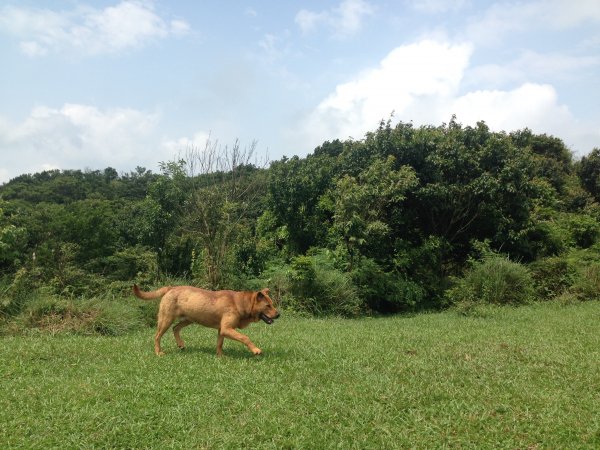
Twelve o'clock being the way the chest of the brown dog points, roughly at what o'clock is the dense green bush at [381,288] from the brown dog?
The dense green bush is roughly at 10 o'clock from the brown dog.

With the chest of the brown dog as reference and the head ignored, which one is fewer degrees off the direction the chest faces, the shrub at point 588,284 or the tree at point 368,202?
the shrub

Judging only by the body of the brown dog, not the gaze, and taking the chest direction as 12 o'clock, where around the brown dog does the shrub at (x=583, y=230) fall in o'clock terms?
The shrub is roughly at 11 o'clock from the brown dog.

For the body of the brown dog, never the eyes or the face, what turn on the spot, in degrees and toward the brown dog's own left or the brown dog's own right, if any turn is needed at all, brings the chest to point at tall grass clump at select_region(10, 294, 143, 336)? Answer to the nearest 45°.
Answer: approximately 135° to the brown dog's own left

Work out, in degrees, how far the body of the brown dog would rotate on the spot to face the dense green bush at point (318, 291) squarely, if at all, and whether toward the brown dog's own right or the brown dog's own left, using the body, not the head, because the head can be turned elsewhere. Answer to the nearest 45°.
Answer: approximately 45° to the brown dog's own left

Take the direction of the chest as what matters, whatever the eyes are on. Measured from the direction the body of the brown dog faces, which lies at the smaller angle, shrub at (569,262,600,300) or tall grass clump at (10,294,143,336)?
the shrub

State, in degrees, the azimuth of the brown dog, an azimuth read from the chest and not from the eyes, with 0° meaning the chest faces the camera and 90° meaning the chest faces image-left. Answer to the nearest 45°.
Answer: approximately 270°

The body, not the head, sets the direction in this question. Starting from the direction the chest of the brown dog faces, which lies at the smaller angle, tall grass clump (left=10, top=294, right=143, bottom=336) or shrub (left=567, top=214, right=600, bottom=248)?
the shrub

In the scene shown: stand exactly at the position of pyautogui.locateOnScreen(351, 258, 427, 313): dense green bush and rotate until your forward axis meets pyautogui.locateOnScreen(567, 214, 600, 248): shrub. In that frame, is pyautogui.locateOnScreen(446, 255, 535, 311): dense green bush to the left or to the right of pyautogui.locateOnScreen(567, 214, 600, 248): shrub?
right
